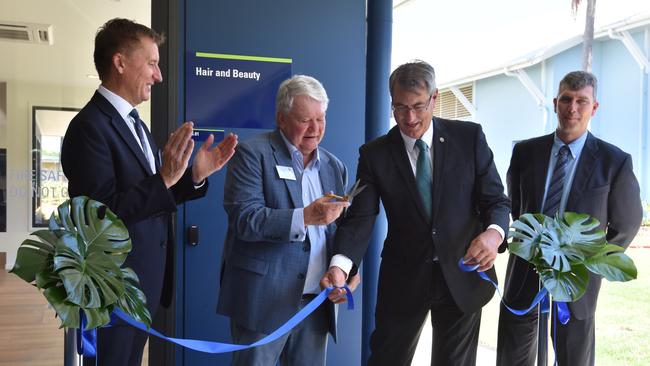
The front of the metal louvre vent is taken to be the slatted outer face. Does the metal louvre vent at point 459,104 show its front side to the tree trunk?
no

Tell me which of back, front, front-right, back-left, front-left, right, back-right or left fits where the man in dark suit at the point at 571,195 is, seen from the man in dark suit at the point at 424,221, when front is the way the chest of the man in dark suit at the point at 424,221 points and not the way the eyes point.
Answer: back-left

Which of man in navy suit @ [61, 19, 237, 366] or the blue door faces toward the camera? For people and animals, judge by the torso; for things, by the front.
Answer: the blue door

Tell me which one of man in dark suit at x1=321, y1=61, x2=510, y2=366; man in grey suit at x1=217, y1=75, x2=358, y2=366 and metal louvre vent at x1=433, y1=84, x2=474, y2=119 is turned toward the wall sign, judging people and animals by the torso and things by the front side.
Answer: the metal louvre vent

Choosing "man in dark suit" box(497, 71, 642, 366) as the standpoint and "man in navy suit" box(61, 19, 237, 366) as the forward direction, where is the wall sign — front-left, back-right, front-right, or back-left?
front-right

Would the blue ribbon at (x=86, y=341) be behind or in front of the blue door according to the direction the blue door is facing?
in front

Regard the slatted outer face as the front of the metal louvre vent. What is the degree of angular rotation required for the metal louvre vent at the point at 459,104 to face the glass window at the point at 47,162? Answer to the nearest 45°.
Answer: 0° — it already faces it

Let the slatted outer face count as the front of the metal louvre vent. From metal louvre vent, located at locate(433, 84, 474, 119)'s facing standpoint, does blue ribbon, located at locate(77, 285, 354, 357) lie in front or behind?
in front

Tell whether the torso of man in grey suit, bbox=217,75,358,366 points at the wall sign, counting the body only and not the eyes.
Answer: no

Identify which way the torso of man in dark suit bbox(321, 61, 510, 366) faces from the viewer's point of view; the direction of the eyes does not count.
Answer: toward the camera

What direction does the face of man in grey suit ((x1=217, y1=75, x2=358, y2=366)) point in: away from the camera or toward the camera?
toward the camera

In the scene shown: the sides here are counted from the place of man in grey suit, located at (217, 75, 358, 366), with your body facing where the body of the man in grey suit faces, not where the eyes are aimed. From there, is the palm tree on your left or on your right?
on your left

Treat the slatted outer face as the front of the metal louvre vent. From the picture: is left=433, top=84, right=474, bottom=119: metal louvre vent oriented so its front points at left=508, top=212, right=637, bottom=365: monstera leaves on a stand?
no

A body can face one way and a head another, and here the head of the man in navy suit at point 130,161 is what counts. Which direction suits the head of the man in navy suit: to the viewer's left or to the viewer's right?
to the viewer's right

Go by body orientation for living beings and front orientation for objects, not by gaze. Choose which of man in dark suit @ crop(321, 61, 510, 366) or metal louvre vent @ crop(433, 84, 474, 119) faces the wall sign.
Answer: the metal louvre vent

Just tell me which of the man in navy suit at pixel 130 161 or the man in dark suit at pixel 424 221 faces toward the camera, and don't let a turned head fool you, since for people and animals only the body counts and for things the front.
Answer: the man in dark suit
